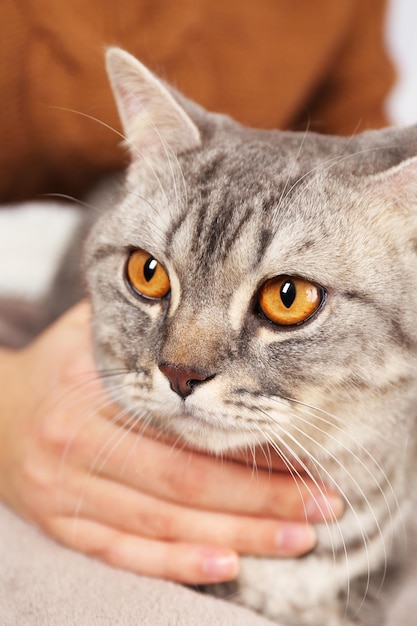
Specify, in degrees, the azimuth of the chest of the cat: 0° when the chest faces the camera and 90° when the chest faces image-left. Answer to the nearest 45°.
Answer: approximately 45°
